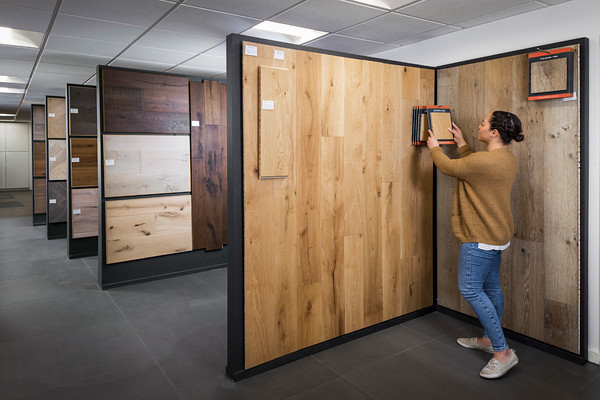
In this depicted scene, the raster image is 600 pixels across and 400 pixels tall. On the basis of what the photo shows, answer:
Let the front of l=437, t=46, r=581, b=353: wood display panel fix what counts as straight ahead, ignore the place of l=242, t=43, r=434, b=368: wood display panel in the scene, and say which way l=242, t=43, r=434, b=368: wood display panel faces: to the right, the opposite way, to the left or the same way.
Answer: to the left

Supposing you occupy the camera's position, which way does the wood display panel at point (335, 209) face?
facing the viewer and to the right of the viewer

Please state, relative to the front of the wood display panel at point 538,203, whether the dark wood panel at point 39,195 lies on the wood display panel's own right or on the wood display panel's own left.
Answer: on the wood display panel's own right

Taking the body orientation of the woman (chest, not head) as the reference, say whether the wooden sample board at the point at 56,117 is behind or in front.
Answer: in front

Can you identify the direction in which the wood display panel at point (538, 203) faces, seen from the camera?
facing the viewer and to the left of the viewer
